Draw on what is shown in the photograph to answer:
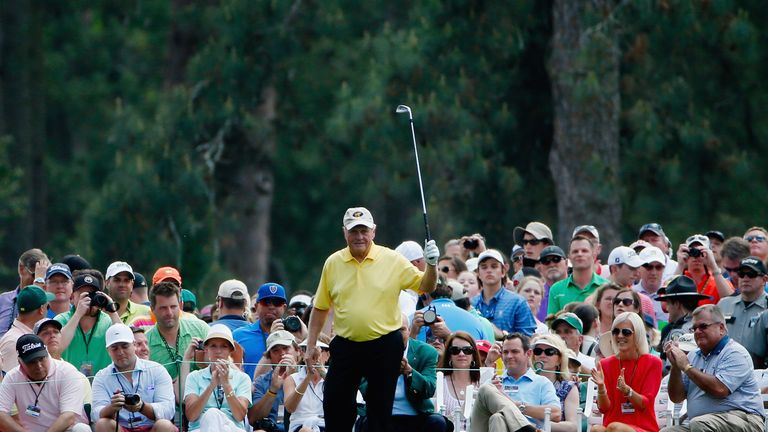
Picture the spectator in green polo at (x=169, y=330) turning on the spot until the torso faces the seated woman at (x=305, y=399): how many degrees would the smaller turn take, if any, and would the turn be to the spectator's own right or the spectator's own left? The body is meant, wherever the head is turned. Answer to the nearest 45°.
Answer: approximately 45° to the spectator's own left

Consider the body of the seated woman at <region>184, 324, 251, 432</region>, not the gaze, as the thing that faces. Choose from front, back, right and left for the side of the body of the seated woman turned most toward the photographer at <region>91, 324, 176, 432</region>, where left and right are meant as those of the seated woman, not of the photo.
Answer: right

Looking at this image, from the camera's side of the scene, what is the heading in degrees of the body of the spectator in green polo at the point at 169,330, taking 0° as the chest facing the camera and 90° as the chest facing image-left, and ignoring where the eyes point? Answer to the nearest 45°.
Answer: approximately 0°

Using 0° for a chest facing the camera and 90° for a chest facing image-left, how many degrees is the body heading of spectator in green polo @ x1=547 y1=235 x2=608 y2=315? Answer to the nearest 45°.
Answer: approximately 0°

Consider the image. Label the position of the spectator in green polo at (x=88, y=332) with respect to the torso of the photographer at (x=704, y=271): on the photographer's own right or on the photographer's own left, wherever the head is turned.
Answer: on the photographer's own right

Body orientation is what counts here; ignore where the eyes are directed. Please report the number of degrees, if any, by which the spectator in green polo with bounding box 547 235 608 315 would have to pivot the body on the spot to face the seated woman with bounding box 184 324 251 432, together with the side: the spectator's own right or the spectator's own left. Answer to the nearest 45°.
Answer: approximately 45° to the spectator's own right
